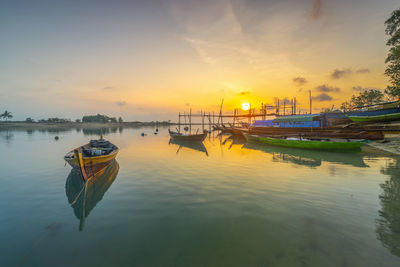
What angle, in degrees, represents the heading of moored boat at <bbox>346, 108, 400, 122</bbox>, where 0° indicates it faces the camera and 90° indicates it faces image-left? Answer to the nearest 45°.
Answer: approximately 90°

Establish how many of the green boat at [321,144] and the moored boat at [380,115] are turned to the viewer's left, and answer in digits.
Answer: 2

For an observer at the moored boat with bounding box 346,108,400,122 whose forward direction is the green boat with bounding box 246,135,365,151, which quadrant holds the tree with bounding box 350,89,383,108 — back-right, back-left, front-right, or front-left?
back-right

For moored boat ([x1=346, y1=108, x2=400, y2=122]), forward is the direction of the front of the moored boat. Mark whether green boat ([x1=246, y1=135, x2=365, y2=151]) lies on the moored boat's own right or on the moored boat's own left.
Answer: on the moored boat's own left

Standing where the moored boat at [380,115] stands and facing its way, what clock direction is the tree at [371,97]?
The tree is roughly at 3 o'clock from the moored boat.

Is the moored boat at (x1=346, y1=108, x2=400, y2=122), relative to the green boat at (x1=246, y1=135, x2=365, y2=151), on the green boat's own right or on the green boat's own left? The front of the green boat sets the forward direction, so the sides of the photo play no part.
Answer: on the green boat's own right

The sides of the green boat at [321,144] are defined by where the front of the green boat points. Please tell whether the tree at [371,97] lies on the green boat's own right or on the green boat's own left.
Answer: on the green boat's own right

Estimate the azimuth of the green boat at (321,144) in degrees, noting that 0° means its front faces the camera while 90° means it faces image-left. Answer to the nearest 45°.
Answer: approximately 90°
